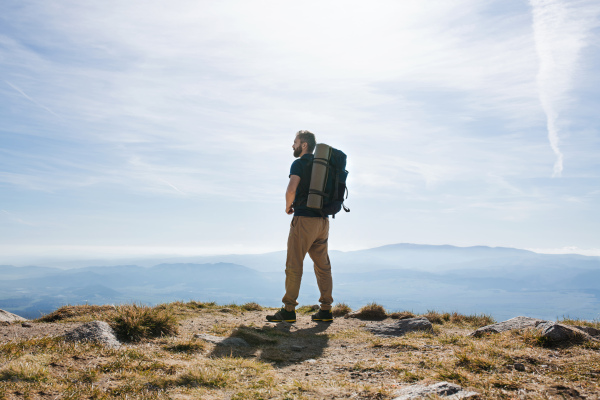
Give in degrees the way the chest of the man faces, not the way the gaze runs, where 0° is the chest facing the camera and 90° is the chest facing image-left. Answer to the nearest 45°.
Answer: approximately 90°

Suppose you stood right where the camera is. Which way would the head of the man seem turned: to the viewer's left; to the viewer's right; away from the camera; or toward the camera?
to the viewer's left

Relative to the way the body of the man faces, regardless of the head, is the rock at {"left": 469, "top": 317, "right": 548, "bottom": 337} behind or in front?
behind

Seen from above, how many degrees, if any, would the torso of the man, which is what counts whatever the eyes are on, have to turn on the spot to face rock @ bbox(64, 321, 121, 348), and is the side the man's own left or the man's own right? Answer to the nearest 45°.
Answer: approximately 45° to the man's own left

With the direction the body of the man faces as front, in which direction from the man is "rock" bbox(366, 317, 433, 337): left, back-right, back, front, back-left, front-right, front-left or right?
back

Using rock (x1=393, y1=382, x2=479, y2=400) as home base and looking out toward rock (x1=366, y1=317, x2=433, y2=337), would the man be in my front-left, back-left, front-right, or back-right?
front-left

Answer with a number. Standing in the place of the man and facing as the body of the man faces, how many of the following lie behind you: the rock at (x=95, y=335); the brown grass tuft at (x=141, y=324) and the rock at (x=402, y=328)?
1

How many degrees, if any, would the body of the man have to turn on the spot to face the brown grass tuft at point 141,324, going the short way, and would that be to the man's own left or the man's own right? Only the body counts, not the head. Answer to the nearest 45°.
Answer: approximately 45° to the man's own left

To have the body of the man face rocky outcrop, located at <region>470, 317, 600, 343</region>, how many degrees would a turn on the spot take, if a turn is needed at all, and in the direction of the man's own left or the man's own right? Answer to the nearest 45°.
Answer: approximately 135° to the man's own left

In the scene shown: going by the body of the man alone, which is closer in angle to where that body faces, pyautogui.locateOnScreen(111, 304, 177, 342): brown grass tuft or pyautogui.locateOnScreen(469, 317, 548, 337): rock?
the brown grass tuft
